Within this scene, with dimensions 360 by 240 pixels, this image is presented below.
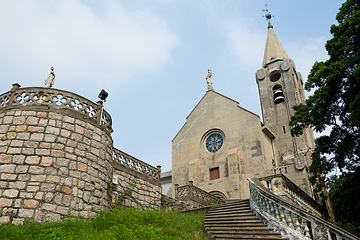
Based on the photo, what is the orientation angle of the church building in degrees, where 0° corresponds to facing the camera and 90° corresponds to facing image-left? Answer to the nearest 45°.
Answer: approximately 45°

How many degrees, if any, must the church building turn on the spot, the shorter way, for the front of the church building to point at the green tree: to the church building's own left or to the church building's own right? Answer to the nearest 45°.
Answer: approximately 45° to the church building's own left

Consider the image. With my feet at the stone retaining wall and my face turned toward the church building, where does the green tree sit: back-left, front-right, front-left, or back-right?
front-right

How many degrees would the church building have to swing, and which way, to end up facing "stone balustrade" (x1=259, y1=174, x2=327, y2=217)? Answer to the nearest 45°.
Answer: approximately 45° to its left

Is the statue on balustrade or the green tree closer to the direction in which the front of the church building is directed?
the statue on balustrade

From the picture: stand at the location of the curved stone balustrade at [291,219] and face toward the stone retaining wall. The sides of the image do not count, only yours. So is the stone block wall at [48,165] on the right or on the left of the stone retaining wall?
left

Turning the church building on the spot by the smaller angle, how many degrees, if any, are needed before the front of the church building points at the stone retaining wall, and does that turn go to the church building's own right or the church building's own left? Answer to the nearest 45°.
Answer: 0° — it already faces it

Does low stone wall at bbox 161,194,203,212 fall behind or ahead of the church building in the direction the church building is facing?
ahead

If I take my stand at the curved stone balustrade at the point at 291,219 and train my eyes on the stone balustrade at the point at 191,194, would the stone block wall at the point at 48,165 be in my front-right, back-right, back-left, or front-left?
front-left

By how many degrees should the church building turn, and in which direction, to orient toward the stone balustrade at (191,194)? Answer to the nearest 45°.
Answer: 0° — it already faces it

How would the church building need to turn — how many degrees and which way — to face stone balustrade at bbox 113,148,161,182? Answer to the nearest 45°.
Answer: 0° — it already faces it

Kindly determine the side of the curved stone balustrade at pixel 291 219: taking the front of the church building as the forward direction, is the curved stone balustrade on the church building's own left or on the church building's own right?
on the church building's own left
